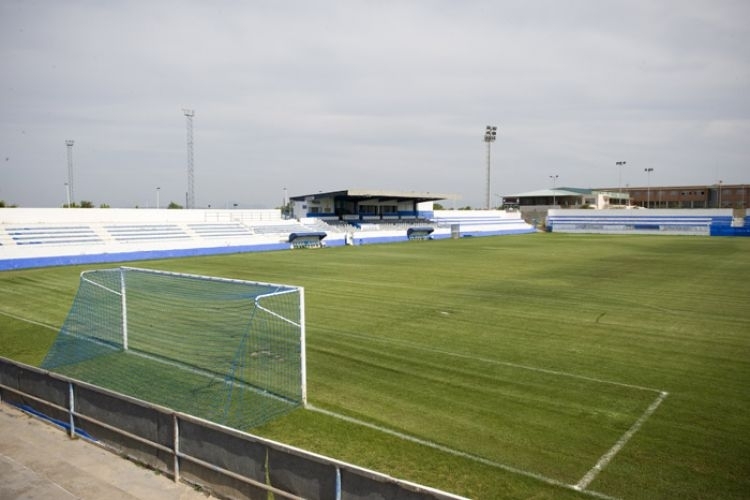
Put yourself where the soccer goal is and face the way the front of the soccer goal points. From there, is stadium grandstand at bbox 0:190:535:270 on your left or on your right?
on your left

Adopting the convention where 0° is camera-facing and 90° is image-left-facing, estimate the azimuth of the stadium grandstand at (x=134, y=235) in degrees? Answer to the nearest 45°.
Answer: approximately 315°

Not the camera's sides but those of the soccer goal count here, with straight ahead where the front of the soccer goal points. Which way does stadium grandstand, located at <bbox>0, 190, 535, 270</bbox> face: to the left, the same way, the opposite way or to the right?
to the right

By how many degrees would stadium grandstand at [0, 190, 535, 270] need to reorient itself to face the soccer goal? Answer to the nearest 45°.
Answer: approximately 45° to its right

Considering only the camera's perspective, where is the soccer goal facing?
facing away from the viewer and to the right of the viewer
